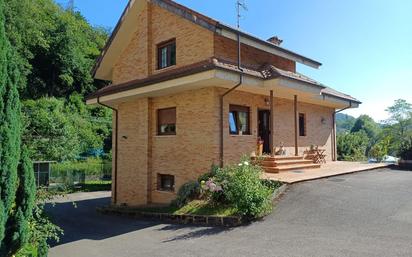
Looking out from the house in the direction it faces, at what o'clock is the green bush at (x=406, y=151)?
The green bush is roughly at 10 o'clock from the house.

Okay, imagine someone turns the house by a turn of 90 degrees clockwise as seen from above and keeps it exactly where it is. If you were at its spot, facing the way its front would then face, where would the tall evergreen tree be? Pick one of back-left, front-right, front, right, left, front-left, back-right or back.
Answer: front-left

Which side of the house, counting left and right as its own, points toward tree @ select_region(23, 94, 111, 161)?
back

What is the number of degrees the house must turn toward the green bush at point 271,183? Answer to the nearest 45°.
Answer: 0° — it already faces it

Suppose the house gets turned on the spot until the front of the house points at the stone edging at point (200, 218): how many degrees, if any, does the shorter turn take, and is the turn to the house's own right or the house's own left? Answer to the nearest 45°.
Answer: approximately 45° to the house's own right

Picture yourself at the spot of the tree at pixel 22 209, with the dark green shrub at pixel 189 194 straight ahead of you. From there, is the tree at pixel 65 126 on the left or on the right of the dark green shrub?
left

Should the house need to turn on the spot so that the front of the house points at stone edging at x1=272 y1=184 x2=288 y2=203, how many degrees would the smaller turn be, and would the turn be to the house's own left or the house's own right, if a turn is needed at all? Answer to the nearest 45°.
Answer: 0° — it already faces it

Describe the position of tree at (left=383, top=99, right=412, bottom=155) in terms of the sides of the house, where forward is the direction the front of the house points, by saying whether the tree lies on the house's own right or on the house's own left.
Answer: on the house's own left

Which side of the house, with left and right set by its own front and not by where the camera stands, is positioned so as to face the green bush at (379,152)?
left

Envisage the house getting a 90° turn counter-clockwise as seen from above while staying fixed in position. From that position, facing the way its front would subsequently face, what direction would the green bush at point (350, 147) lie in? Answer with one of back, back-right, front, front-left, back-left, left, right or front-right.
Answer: front

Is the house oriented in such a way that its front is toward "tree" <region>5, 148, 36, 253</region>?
no

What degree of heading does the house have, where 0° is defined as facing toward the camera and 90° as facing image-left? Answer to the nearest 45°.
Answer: approximately 315°
